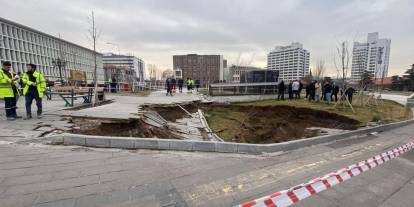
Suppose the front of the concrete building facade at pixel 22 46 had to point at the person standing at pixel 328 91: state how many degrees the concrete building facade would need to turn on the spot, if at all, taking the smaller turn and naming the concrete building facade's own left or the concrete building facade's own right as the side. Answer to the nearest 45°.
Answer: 0° — it already faces them

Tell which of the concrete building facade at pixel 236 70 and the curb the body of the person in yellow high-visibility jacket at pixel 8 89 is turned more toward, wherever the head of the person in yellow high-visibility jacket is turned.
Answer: the curb

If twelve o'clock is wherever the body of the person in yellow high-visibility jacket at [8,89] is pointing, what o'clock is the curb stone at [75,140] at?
The curb stone is roughly at 1 o'clock from the person in yellow high-visibility jacket.

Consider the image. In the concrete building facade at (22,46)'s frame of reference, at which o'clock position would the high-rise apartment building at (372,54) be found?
The high-rise apartment building is roughly at 10 o'clock from the concrete building facade.

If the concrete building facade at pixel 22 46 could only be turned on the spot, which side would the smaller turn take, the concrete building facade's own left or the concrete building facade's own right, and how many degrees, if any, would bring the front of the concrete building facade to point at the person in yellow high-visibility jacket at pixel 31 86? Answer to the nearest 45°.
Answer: approximately 45° to the concrete building facade's own right

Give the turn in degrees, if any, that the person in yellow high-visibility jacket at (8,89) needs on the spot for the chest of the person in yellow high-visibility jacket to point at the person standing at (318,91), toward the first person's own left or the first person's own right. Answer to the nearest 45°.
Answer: approximately 45° to the first person's own left

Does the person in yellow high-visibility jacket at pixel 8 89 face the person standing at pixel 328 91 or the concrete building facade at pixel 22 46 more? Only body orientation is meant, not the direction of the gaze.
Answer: the person standing

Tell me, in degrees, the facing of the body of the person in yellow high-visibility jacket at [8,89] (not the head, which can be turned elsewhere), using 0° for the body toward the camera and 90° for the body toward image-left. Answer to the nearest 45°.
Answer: approximately 315°

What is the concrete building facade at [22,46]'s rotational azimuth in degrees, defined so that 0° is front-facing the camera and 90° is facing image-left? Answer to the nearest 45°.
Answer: approximately 315°
